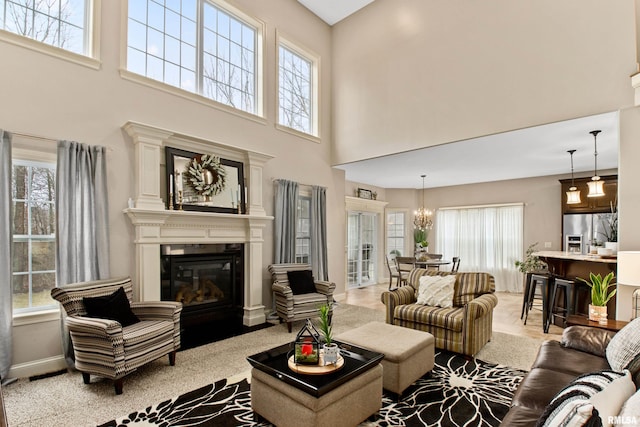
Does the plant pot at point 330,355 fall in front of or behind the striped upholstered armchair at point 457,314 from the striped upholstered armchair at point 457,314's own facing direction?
in front

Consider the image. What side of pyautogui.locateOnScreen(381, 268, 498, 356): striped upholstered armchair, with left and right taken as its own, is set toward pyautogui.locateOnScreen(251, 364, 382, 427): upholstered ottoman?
front

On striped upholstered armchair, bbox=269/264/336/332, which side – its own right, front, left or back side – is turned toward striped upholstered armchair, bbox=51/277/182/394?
right

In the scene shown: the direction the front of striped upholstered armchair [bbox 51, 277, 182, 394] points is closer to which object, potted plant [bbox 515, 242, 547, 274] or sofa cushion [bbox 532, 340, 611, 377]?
the sofa cushion

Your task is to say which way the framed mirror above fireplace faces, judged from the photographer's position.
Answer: facing the viewer and to the right of the viewer

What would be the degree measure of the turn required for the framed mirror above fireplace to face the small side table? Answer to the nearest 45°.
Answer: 0° — it already faces it

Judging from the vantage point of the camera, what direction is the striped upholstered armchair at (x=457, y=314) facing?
facing the viewer and to the left of the viewer

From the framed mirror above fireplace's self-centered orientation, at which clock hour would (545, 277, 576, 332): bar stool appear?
The bar stool is roughly at 11 o'clock from the framed mirror above fireplace.

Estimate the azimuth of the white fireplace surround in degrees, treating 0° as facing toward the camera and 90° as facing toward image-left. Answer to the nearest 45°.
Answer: approximately 315°

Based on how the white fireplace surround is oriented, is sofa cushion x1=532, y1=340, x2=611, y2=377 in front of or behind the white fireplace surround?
in front

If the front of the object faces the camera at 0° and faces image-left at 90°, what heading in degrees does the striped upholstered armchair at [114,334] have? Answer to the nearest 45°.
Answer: approximately 315°

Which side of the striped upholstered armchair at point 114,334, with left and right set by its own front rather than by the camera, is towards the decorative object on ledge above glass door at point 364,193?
left

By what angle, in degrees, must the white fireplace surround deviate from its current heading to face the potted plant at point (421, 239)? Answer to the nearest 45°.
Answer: approximately 90° to its left
